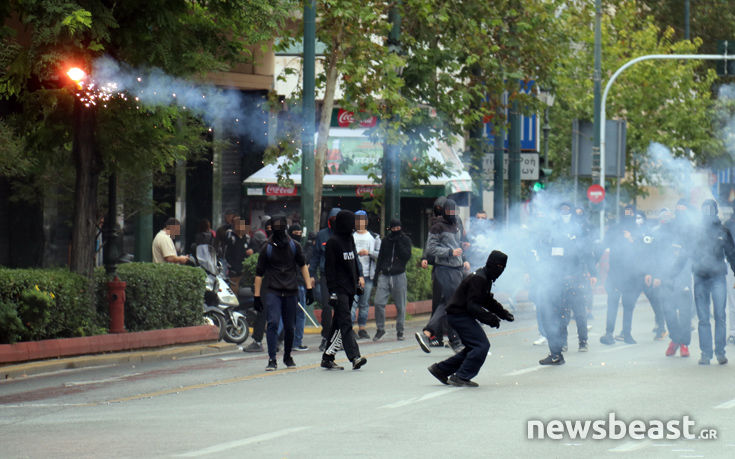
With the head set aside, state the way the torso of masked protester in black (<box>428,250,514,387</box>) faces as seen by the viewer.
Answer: to the viewer's right

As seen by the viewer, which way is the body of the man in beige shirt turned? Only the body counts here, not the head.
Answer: to the viewer's right

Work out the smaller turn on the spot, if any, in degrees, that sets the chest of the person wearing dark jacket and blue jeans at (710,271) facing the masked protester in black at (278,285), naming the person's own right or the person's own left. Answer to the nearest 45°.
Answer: approximately 90° to the person's own right

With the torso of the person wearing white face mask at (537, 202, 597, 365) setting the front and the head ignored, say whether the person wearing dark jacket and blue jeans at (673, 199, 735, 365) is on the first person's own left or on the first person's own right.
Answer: on the first person's own left

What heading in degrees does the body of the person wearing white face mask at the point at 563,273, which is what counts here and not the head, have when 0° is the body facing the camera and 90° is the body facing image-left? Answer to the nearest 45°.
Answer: approximately 0°

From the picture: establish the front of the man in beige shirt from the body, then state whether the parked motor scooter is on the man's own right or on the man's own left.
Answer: on the man's own right

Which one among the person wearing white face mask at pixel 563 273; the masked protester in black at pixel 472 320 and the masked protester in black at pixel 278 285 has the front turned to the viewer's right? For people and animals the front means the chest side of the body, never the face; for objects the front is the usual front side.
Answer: the masked protester in black at pixel 472 320

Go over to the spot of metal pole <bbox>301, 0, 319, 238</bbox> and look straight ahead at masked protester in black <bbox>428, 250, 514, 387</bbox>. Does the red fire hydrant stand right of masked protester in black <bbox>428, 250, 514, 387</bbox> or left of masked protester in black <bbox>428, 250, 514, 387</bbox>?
right

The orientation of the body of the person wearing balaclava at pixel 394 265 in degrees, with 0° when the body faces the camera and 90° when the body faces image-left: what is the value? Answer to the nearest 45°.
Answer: approximately 0°

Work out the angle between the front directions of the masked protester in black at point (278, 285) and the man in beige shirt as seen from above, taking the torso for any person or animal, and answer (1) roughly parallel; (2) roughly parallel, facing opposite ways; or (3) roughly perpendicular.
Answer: roughly perpendicular

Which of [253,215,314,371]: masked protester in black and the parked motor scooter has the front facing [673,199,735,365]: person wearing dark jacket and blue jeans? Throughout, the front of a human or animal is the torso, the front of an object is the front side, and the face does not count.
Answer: the parked motor scooter

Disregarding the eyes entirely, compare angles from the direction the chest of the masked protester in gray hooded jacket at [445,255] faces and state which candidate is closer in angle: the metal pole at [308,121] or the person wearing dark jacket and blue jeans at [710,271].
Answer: the person wearing dark jacket and blue jeans

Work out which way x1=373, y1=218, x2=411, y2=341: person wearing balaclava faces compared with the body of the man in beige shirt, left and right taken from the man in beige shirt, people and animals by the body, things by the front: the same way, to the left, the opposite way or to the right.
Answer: to the right
